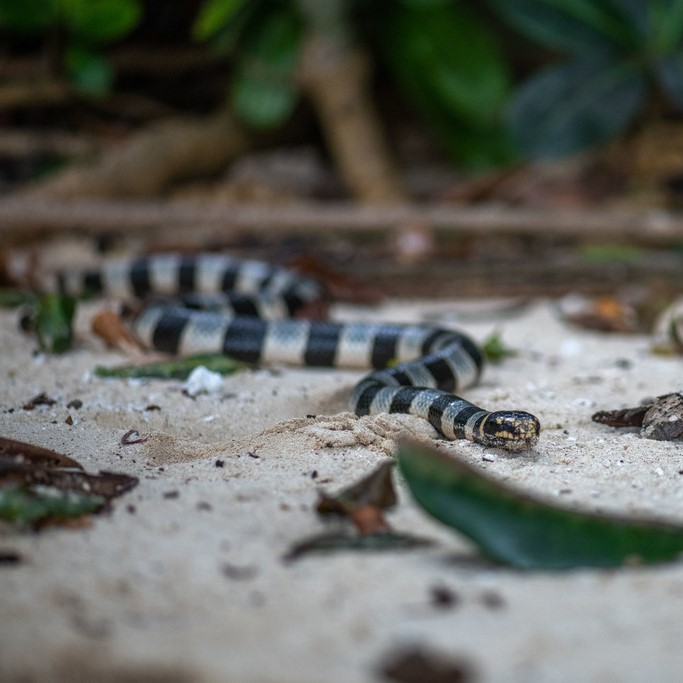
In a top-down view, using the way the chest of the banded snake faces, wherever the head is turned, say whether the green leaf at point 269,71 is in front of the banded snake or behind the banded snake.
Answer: behind

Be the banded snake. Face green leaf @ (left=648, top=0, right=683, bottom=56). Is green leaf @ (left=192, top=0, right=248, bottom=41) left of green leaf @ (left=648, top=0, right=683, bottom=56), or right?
left

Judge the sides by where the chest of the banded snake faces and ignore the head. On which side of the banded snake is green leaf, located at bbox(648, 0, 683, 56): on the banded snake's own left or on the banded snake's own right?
on the banded snake's own left

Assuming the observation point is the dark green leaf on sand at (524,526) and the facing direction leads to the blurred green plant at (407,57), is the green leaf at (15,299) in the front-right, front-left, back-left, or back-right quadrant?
front-left

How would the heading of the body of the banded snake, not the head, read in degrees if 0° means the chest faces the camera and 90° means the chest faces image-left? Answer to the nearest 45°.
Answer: approximately 315°

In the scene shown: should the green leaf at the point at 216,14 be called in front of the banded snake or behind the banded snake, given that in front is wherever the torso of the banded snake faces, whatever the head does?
behind

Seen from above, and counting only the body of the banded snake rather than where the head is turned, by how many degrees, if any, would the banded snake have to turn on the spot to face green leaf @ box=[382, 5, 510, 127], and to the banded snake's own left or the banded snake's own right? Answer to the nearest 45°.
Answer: approximately 135° to the banded snake's own left

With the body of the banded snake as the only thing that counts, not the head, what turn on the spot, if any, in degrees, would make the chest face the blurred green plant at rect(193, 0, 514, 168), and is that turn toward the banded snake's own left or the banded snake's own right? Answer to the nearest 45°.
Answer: approximately 135° to the banded snake's own left
